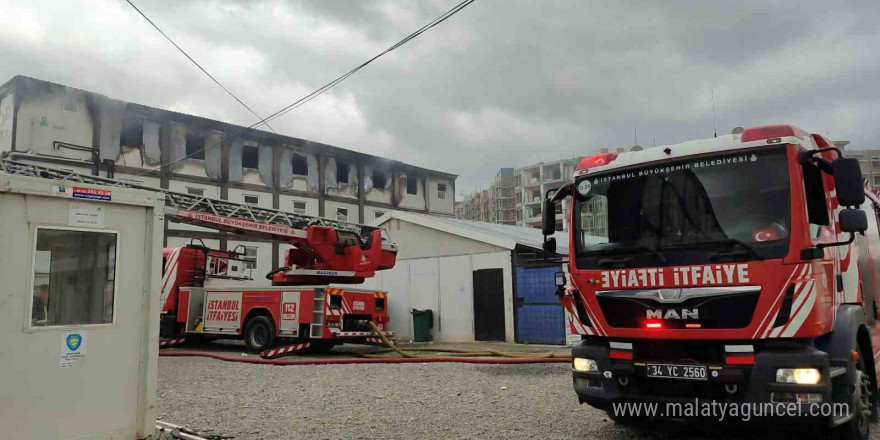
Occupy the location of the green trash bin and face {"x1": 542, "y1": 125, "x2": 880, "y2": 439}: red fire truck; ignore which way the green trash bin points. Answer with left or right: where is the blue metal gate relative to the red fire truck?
left

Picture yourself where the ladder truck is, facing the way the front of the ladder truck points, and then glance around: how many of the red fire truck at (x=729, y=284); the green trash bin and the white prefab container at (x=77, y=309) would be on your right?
1
